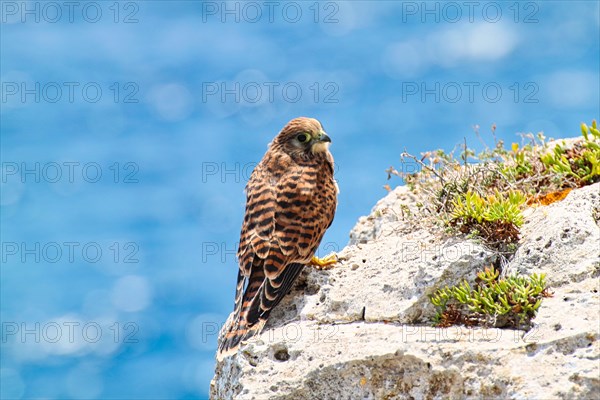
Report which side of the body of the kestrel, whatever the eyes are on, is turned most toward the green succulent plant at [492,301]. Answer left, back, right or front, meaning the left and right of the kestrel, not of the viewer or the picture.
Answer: right

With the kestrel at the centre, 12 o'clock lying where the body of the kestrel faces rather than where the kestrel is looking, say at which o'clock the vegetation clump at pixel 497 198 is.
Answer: The vegetation clump is roughly at 1 o'clock from the kestrel.

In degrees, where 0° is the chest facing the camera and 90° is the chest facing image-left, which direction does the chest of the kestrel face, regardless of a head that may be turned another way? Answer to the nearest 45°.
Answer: approximately 225°
